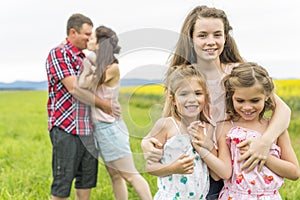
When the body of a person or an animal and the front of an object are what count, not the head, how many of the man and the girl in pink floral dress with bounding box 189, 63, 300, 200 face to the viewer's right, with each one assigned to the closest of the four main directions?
1

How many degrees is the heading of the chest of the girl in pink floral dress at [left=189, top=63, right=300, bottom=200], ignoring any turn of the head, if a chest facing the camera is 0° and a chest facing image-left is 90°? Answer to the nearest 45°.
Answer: approximately 0°

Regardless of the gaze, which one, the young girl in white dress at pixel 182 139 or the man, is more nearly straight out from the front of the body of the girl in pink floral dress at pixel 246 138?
the young girl in white dress

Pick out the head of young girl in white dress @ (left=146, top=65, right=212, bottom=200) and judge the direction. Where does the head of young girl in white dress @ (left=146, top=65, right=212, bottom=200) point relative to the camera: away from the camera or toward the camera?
toward the camera

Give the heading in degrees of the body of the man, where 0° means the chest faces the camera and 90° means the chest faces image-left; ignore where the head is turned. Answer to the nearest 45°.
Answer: approximately 270°

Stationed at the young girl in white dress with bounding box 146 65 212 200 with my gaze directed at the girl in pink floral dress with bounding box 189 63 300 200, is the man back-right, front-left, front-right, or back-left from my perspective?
back-left

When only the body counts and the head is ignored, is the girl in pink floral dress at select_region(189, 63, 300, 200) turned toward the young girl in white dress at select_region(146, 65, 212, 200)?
no

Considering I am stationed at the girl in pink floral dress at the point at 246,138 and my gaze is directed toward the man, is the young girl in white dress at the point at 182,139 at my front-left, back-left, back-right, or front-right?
front-left

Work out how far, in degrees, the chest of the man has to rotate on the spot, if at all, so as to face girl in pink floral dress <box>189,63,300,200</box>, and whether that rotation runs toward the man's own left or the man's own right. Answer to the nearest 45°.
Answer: approximately 45° to the man's own right

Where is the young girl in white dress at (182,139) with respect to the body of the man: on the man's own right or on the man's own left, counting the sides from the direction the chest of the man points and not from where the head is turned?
on the man's own right

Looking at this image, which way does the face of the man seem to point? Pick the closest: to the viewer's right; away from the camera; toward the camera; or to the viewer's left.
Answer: to the viewer's right

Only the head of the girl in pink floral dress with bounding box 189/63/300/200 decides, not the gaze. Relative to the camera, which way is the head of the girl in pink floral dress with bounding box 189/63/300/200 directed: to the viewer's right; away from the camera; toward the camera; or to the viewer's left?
toward the camera
